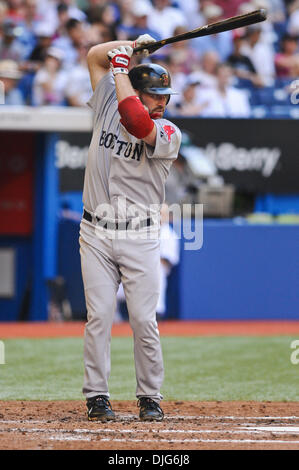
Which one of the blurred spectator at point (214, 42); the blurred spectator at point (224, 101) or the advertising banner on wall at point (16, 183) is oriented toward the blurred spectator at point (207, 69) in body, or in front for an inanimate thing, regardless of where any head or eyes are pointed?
the blurred spectator at point (214, 42)

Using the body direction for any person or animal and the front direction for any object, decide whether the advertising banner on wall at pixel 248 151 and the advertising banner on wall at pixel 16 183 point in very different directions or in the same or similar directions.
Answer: same or similar directions

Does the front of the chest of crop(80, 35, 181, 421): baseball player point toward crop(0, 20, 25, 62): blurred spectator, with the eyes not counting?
no

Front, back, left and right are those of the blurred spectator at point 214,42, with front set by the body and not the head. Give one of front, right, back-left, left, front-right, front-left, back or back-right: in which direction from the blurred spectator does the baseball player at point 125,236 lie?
front

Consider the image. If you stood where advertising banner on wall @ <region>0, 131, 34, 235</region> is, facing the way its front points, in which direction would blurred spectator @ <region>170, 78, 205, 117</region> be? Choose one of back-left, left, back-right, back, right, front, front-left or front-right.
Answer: left

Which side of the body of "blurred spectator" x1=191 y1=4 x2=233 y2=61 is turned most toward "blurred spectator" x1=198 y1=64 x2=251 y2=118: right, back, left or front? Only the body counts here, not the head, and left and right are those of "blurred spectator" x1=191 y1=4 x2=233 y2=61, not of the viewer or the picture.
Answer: front

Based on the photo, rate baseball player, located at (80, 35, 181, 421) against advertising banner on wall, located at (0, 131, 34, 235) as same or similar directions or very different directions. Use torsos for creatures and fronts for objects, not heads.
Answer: same or similar directions

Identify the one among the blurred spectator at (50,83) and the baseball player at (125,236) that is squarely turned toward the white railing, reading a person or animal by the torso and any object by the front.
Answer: the blurred spectator

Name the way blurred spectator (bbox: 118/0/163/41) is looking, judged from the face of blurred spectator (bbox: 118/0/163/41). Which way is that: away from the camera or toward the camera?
toward the camera

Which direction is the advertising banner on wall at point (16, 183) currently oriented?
toward the camera

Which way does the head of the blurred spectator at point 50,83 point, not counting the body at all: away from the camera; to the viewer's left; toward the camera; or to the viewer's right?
toward the camera

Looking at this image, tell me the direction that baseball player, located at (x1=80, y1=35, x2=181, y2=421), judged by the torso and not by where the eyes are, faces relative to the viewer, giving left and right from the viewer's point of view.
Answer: facing the viewer

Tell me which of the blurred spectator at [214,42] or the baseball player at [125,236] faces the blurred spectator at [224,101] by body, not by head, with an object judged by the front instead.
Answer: the blurred spectator at [214,42]

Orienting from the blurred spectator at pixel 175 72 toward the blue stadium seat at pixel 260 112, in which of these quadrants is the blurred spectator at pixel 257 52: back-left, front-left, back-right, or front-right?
front-left

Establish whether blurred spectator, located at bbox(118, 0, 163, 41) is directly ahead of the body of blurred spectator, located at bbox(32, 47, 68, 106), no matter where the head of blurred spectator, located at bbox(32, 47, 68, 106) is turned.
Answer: no

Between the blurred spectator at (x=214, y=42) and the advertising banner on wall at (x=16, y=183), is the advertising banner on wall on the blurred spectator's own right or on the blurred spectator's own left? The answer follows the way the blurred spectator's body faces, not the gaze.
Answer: on the blurred spectator's own right

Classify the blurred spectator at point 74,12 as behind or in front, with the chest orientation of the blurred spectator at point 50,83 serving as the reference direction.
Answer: behind

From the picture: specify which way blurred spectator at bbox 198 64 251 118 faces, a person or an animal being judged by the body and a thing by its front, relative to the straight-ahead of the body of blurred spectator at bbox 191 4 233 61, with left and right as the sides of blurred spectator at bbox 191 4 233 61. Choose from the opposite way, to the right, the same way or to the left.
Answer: the same way

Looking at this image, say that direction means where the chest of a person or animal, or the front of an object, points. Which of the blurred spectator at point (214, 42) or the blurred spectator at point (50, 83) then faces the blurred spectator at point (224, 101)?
the blurred spectator at point (214, 42)

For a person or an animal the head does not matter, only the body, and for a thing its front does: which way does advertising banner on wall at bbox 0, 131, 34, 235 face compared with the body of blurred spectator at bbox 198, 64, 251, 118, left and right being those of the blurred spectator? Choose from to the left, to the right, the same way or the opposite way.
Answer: the same way

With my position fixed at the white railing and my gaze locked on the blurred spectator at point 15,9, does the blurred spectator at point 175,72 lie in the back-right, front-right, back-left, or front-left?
front-right

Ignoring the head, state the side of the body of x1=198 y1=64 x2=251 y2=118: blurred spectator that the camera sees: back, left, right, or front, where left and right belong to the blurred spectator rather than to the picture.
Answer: front

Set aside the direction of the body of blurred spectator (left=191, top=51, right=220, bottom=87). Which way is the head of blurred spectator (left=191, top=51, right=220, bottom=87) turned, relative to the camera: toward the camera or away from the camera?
toward the camera
